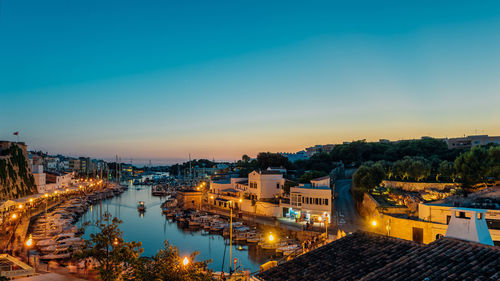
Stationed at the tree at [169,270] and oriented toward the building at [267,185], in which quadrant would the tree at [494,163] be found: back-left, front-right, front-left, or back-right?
front-right

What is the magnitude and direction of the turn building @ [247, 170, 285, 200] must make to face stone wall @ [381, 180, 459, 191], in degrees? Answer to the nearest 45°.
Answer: approximately 135° to its left

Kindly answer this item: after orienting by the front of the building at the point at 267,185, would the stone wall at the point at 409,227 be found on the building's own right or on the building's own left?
on the building's own left

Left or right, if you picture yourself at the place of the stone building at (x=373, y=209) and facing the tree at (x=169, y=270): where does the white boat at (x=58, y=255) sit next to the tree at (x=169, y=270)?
right

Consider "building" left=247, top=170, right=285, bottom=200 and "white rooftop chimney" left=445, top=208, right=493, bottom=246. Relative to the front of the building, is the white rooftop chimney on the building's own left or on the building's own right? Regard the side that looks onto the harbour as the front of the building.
on the building's own left

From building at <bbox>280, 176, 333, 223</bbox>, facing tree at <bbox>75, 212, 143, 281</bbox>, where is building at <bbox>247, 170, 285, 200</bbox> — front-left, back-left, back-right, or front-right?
back-right

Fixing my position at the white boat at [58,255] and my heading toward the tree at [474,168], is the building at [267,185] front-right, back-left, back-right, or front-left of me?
front-left

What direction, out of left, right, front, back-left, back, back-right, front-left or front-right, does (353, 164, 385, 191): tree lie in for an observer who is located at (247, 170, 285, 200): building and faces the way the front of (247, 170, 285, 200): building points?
back-left

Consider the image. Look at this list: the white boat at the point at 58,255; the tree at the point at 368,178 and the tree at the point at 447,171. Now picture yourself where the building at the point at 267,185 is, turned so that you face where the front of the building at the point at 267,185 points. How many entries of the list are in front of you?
1

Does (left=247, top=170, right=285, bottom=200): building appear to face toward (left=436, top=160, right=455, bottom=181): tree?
no

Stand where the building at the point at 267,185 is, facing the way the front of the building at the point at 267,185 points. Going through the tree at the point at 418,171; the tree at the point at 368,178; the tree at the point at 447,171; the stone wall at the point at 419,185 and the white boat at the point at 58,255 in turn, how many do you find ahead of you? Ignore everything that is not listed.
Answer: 1

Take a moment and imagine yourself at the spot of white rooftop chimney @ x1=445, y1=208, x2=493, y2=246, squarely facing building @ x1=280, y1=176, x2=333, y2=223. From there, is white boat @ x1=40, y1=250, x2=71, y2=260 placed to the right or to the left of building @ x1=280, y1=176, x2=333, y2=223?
left

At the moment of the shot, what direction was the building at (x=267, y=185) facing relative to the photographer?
facing the viewer and to the left of the viewer

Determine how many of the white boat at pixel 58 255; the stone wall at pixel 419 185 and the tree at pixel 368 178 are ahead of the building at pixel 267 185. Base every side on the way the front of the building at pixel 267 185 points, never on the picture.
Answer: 1
